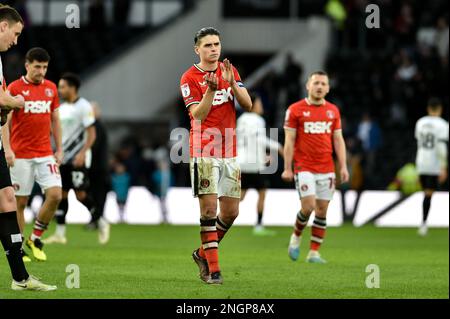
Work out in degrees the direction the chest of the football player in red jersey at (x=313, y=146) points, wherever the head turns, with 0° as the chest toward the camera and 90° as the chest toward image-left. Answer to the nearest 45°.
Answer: approximately 0°

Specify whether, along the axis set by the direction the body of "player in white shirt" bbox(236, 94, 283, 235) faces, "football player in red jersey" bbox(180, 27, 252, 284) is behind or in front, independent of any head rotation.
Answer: behind

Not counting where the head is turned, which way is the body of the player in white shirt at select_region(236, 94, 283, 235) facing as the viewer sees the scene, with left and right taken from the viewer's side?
facing away from the viewer and to the right of the viewer

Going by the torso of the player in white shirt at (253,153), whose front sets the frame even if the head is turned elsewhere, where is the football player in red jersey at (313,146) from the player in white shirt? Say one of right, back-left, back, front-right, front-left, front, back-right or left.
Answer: back-right

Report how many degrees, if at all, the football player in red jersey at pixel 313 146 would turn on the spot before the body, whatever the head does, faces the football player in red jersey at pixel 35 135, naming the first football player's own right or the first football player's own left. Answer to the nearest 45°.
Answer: approximately 90° to the first football player's own right

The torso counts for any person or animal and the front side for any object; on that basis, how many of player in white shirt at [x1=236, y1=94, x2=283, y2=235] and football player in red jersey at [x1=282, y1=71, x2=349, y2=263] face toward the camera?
1

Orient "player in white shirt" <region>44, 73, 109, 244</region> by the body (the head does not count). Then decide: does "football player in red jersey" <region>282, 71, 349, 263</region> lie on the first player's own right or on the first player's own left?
on the first player's own left

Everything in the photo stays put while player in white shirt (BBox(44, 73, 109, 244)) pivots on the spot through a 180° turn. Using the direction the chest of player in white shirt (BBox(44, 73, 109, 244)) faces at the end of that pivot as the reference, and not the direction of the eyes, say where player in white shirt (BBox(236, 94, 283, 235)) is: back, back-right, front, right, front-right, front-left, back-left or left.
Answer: front
